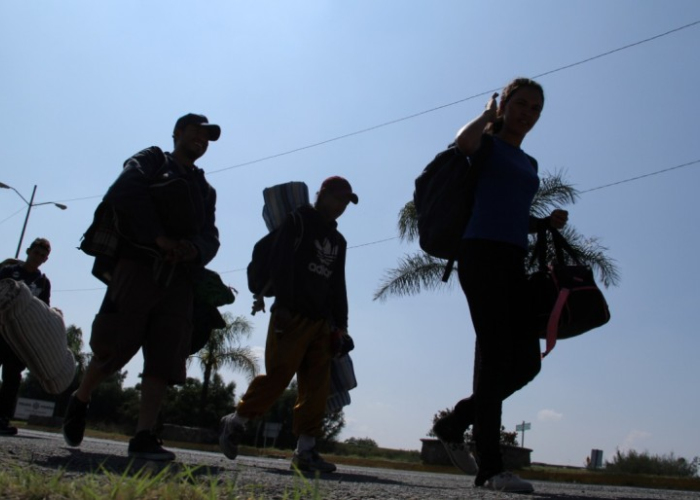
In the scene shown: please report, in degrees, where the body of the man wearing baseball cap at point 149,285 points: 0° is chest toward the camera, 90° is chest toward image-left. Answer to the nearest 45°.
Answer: approximately 315°

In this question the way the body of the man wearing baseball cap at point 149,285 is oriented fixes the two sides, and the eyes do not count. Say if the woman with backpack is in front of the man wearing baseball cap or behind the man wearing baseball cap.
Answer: in front

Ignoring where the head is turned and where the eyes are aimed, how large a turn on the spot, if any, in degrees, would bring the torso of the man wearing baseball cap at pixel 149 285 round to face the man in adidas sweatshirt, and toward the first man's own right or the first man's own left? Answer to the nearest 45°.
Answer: approximately 90° to the first man's own left

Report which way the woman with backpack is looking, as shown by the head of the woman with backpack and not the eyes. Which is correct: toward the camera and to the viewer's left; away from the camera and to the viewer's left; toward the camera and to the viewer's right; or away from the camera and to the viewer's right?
toward the camera and to the viewer's right

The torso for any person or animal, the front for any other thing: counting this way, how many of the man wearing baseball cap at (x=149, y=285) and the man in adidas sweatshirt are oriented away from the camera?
0

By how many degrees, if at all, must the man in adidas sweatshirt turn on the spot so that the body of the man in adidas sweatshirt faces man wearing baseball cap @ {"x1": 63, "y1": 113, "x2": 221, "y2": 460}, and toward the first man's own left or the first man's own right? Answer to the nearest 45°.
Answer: approximately 90° to the first man's own right

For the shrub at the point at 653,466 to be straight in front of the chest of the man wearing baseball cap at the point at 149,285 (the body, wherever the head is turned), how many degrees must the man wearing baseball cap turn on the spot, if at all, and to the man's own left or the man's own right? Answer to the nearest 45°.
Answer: approximately 90° to the man's own left
